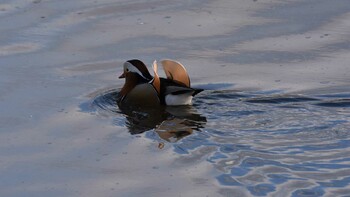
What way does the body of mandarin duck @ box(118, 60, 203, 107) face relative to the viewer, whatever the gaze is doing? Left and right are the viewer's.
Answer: facing to the left of the viewer
